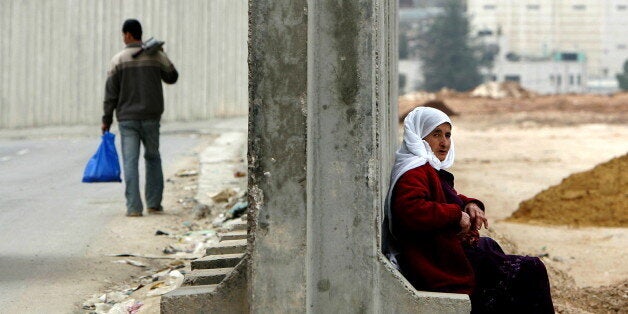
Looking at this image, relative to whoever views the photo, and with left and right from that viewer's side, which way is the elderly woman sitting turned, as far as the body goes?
facing to the right of the viewer

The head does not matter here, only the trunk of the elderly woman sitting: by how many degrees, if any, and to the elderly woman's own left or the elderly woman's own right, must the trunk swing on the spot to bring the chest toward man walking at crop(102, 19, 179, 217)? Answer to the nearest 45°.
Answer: approximately 135° to the elderly woman's own left

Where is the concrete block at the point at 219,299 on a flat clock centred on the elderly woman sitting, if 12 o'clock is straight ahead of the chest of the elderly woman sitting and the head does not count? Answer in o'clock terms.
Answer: The concrete block is roughly at 5 o'clock from the elderly woman sitting.

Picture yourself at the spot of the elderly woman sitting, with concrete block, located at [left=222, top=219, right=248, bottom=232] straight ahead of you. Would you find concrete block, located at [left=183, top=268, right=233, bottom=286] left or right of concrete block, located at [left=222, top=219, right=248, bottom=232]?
left
